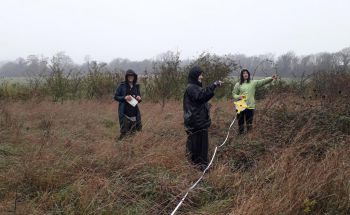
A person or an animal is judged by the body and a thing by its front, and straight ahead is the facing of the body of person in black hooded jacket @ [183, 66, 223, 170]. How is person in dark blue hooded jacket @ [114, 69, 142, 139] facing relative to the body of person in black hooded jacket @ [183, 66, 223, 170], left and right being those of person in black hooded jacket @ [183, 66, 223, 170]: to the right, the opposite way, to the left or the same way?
to the right

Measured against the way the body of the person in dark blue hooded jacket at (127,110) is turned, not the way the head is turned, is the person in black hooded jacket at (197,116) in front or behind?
in front

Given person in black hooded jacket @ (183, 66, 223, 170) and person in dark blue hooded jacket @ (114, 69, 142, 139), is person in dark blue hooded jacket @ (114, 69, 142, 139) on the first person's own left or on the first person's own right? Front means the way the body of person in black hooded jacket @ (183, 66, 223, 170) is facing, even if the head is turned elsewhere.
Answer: on the first person's own left

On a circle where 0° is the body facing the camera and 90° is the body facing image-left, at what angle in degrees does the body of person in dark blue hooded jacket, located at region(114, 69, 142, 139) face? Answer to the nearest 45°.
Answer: approximately 0°

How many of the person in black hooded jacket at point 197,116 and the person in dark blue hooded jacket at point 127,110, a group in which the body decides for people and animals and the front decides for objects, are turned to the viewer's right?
1

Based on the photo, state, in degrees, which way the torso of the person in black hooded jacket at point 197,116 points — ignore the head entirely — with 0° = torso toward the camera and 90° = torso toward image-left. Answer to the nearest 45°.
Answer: approximately 270°
